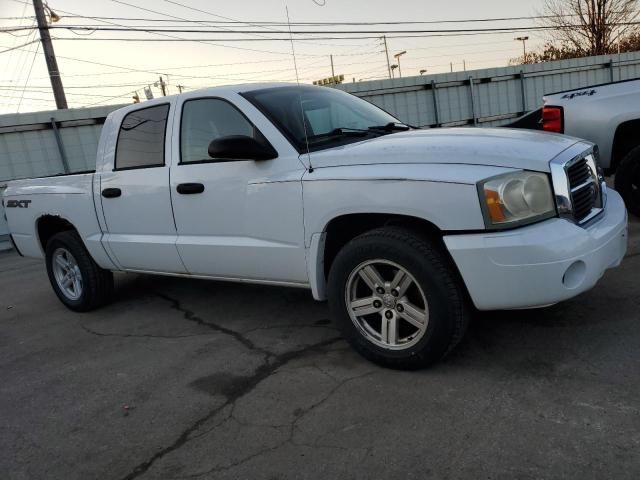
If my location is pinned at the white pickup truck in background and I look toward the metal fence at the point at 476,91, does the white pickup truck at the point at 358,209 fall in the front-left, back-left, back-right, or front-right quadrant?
back-left

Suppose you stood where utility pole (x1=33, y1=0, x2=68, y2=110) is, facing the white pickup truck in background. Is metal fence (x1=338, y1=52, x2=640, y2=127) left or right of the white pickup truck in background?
left

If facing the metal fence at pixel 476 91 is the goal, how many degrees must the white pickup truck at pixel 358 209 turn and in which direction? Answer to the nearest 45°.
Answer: approximately 135° to its left

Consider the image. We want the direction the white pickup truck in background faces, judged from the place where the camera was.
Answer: facing to the right of the viewer

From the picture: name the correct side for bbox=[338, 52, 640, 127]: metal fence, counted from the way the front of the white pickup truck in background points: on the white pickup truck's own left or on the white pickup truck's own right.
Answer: on the white pickup truck's own left

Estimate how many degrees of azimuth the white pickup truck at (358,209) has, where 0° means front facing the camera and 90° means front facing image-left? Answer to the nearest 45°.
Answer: approximately 315°

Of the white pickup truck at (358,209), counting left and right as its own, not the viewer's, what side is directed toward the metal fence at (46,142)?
back
